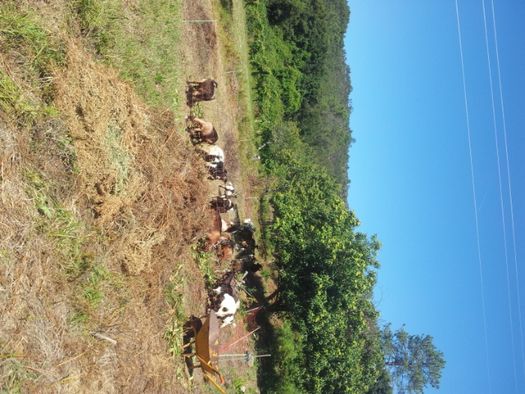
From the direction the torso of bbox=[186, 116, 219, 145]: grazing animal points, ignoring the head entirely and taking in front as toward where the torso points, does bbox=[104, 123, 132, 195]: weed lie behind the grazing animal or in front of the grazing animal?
in front

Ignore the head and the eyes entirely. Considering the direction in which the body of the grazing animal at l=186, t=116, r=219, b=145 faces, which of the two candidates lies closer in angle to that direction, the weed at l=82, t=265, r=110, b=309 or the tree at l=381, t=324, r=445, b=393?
the weed

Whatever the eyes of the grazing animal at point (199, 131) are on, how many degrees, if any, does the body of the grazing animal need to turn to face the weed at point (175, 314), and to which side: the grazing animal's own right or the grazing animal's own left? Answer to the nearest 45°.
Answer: approximately 45° to the grazing animal's own left
